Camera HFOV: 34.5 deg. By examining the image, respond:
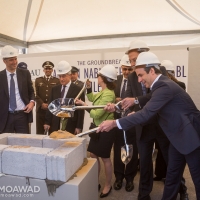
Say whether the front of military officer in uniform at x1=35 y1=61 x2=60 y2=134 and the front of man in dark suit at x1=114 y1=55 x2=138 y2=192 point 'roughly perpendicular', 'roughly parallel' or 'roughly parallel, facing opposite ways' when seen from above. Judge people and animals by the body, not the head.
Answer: roughly parallel

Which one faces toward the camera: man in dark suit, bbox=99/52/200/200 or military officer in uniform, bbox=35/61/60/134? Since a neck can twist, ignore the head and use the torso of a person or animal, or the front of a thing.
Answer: the military officer in uniform

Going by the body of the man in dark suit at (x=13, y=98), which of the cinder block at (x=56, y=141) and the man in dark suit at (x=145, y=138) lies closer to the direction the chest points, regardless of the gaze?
the cinder block

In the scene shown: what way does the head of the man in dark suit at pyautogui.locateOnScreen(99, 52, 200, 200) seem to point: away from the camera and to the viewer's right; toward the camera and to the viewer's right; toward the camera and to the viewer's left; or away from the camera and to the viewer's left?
toward the camera and to the viewer's left

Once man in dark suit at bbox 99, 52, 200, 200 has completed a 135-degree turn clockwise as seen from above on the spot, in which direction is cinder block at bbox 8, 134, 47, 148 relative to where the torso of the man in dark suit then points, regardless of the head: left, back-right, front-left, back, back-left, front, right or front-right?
back-left

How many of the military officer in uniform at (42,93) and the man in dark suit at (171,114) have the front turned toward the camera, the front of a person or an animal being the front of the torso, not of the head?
1

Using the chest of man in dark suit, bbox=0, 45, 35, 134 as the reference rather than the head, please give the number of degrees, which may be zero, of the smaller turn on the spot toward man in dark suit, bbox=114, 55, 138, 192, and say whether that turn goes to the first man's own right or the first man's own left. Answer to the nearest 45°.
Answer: approximately 90° to the first man's own left

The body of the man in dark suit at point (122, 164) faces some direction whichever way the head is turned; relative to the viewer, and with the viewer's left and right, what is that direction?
facing the viewer

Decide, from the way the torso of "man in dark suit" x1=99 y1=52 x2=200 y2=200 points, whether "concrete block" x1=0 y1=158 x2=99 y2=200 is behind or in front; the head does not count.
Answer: in front

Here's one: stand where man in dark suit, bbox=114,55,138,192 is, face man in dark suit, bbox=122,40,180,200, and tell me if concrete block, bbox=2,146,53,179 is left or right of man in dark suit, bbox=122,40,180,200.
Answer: right

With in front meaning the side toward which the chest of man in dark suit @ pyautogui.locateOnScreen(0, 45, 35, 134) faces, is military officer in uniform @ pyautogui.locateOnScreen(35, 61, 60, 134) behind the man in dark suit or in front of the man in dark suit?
behind

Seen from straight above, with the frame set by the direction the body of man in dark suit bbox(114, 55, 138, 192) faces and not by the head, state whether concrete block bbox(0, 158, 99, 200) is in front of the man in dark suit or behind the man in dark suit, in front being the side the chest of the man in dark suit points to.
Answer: in front

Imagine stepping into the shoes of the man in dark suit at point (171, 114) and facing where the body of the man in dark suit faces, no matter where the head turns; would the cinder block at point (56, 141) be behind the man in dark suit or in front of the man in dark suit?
in front

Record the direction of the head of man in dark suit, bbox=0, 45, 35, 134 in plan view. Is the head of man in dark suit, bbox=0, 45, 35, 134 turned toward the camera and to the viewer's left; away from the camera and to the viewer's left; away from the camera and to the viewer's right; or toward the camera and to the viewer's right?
toward the camera and to the viewer's right

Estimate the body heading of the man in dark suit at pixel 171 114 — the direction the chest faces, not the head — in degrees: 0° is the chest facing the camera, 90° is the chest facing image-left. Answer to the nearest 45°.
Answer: approximately 90°

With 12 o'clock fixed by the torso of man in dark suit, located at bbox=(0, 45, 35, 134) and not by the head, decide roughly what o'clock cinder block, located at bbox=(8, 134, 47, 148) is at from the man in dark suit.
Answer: The cinder block is roughly at 12 o'clock from the man in dark suit.

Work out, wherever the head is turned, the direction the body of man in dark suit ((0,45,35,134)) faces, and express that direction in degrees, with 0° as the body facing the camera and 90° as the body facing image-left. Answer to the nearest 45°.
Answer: approximately 0°

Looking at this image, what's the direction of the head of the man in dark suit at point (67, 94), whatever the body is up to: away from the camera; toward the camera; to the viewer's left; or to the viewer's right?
toward the camera
